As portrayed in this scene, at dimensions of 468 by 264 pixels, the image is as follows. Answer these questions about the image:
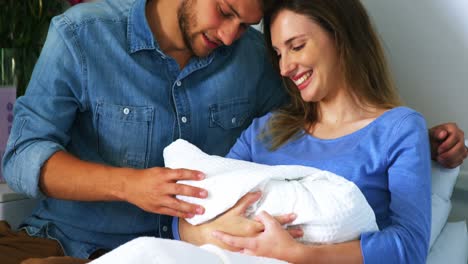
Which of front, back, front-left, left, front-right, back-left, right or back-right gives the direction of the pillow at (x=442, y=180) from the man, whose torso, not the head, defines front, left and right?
front-left

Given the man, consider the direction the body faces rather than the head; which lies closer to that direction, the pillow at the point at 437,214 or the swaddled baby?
the swaddled baby

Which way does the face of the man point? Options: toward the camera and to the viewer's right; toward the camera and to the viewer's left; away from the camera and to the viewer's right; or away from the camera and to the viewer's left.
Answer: toward the camera and to the viewer's right

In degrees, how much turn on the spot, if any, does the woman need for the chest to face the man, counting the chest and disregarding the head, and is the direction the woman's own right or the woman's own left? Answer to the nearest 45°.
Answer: approximately 45° to the woman's own right

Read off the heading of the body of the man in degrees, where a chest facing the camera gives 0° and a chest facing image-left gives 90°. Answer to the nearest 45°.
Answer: approximately 315°

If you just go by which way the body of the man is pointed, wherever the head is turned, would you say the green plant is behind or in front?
behind

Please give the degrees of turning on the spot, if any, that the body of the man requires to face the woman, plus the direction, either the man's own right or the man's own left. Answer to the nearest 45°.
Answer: approximately 45° to the man's own left

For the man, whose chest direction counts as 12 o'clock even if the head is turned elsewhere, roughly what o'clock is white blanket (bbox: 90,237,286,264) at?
The white blanket is roughly at 1 o'clock from the man.

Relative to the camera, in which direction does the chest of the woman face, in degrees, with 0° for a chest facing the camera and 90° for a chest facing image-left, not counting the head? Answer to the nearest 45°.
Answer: approximately 45°
